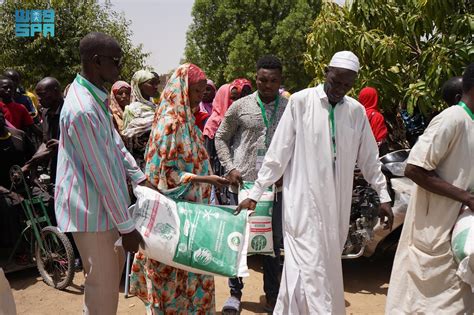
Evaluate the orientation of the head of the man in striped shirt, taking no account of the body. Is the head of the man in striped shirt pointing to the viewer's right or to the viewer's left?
to the viewer's right

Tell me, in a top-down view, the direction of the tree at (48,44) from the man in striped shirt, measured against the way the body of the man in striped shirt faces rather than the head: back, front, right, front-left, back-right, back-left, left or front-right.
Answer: left

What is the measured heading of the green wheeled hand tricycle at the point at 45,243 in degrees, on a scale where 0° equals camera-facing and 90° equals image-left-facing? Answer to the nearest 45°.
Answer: approximately 315°

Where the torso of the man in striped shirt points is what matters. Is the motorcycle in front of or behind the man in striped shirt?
in front

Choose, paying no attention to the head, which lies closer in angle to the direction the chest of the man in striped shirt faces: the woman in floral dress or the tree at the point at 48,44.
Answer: the woman in floral dress

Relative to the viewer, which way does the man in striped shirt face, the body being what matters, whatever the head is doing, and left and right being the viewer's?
facing to the right of the viewer

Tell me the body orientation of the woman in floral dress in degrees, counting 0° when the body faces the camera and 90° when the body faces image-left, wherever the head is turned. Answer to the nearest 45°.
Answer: approximately 270°
